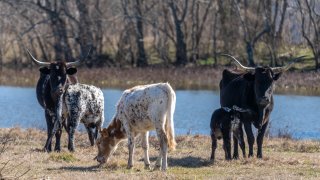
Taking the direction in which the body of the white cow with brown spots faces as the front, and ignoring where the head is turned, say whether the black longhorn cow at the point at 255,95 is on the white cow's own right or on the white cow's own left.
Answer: on the white cow's own right

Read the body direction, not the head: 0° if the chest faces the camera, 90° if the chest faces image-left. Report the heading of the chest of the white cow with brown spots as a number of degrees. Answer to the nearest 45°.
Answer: approximately 135°

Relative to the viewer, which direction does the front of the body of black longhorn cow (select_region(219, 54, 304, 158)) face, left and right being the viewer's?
facing the viewer and to the right of the viewer

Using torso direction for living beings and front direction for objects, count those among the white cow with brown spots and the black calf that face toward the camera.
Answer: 0
